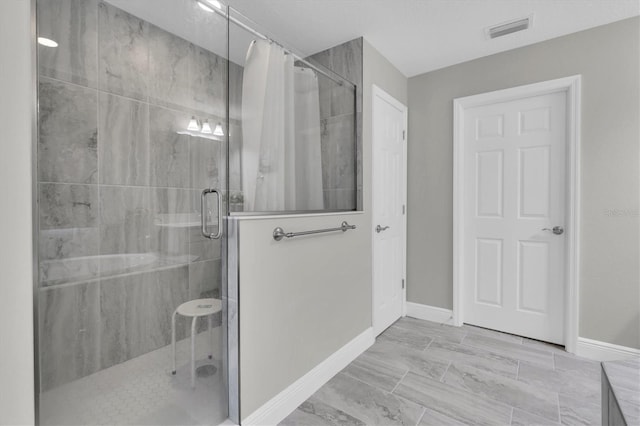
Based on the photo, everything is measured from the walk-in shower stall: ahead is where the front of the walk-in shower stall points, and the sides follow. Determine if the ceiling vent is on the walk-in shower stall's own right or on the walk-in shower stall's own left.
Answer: on the walk-in shower stall's own left

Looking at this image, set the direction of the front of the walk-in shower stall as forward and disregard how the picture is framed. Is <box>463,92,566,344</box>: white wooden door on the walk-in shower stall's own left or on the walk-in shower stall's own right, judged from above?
on the walk-in shower stall's own left

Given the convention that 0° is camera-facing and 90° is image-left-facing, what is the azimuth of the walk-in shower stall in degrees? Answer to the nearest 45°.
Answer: approximately 315°

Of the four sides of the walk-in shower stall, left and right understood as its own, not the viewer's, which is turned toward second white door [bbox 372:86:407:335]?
left
